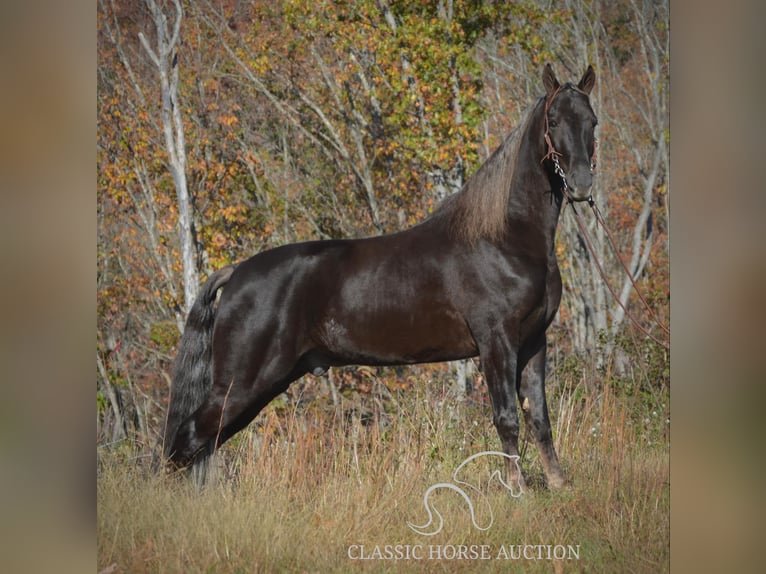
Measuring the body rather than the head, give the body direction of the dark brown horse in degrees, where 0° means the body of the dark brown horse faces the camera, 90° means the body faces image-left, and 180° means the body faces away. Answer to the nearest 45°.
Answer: approximately 270°
